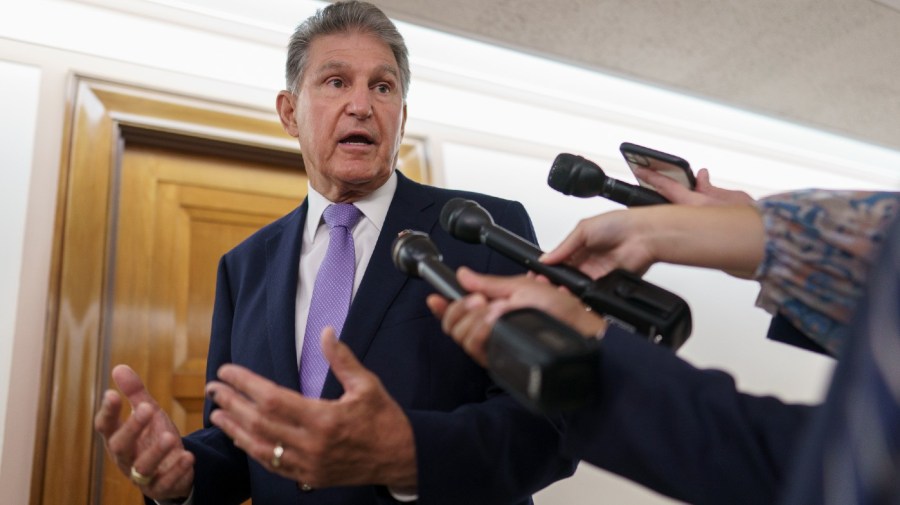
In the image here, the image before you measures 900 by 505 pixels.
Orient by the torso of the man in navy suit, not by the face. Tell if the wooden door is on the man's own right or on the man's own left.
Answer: on the man's own right

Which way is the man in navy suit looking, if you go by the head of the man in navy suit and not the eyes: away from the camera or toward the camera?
toward the camera
